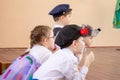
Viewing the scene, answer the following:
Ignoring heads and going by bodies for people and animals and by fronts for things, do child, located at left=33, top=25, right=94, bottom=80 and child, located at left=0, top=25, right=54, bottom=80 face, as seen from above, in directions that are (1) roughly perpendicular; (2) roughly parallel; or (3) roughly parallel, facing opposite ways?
roughly parallel

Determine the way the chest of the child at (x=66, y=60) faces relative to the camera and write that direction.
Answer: to the viewer's right

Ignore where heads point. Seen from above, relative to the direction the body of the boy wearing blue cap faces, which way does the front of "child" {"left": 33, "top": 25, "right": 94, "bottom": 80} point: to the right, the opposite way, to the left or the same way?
the same way

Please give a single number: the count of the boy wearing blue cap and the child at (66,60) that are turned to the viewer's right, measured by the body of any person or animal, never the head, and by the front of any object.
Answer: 2

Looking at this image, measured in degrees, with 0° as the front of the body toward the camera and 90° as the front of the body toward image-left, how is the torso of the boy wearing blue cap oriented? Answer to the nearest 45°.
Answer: approximately 270°

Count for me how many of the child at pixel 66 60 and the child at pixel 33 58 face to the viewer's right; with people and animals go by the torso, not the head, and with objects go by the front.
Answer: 2

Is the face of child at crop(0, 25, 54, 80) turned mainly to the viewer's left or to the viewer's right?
to the viewer's right

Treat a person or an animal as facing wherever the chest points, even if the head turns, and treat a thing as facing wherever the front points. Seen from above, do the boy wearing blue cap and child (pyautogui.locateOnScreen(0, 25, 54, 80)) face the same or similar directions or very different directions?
same or similar directions

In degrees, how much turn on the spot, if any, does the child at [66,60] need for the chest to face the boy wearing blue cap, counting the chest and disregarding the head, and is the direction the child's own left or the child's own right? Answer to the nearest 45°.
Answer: approximately 90° to the child's own left

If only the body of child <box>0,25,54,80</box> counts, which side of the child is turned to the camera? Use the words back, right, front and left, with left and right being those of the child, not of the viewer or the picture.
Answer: right

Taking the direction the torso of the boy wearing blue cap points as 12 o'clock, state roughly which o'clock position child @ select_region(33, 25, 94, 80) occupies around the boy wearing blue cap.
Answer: The child is roughly at 3 o'clock from the boy wearing blue cap.

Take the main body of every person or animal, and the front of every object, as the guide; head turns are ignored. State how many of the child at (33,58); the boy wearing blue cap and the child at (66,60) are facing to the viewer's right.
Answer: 3
